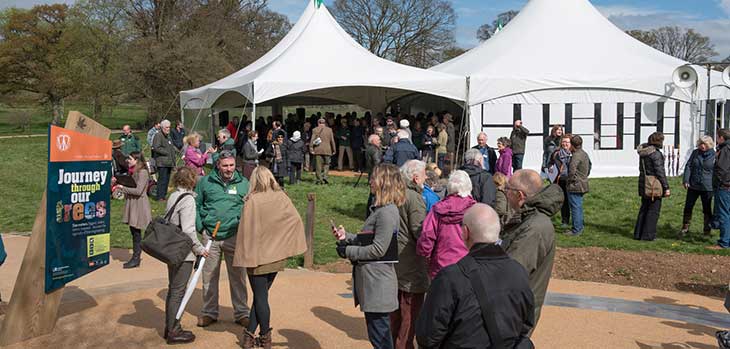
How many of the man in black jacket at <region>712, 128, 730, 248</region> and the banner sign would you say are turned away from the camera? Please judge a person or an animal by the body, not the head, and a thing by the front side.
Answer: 0

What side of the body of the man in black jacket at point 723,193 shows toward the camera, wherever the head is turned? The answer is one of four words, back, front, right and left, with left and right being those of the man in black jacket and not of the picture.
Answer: left

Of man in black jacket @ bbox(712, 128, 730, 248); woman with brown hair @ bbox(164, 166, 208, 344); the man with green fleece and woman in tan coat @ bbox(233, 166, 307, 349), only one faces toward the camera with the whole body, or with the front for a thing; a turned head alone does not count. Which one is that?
the man with green fleece

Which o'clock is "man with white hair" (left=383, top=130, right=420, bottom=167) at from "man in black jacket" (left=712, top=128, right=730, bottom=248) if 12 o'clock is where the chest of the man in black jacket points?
The man with white hair is roughly at 12 o'clock from the man in black jacket.

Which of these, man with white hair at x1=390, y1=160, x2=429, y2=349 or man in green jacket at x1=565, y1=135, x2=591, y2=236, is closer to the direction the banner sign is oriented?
the man with white hair

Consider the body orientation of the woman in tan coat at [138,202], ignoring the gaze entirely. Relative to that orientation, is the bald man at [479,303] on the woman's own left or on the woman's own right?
on the woman's own left

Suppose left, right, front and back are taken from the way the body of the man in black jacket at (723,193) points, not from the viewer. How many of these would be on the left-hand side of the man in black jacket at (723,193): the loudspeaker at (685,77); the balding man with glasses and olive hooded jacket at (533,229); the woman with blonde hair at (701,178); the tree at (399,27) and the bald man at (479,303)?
2

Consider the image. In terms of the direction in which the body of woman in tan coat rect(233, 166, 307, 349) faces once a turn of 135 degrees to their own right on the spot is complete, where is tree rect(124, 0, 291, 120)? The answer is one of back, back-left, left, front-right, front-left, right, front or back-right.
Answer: back-left

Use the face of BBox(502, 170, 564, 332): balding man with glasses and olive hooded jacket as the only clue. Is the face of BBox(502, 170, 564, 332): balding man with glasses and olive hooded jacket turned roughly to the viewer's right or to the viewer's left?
to the viewer's left

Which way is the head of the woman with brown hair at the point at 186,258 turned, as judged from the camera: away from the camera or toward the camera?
away from the camera

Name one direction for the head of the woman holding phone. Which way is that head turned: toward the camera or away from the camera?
away from the camera

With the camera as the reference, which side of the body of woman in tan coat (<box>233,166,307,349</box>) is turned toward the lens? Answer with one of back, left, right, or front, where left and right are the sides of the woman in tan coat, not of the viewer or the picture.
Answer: back

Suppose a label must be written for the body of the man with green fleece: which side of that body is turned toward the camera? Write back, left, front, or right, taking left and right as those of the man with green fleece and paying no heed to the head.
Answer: front
